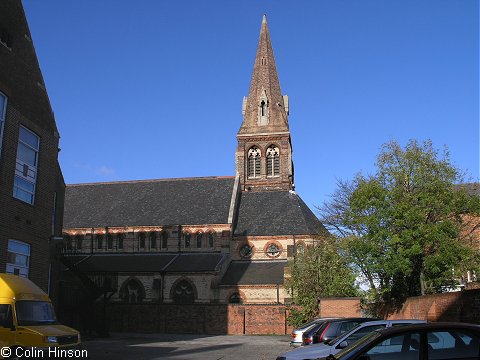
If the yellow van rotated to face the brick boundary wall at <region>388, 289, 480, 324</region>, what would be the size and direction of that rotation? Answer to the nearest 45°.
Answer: approximately 45° to its left

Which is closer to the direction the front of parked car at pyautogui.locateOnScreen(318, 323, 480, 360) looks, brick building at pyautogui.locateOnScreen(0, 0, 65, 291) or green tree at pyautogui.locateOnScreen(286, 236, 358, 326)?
the brick building

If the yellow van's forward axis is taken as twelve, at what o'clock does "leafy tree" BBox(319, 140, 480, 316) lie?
The leafy tree is roughly at 10 o'clock from the yellow van.

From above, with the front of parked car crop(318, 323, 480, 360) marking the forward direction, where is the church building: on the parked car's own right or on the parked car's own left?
on the parked car's own right

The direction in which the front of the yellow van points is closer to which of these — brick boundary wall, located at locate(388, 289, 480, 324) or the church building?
the brick boundary wall

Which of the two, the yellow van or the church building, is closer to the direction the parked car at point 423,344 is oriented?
the yellow van

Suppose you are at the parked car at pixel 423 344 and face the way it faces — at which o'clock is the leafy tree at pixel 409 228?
The leafy tree is roughly at 3 o'clock from the parked car.

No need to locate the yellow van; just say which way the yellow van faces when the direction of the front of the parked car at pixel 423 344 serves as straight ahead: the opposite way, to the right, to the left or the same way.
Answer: the opposite way

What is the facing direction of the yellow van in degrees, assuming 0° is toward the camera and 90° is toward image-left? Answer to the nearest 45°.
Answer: approximately 315°

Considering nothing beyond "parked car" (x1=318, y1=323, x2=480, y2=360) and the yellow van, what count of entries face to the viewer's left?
1

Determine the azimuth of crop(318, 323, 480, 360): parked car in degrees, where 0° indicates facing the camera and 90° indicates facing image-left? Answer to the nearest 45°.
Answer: approximately 90°

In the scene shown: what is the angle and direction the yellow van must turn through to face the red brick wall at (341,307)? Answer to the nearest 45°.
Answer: approximately 90° to its left

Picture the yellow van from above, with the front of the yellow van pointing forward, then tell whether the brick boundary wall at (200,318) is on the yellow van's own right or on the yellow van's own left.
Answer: on the yellow van's own left
